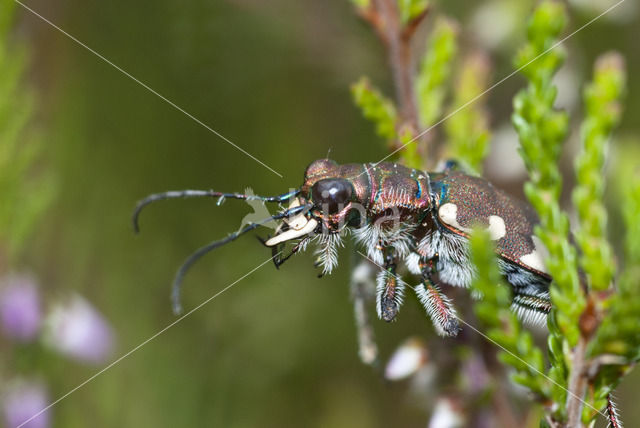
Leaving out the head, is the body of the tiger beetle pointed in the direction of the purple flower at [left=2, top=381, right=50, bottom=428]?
yes

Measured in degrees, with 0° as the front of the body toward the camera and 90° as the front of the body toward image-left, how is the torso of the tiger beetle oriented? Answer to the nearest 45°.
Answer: approximately 90°

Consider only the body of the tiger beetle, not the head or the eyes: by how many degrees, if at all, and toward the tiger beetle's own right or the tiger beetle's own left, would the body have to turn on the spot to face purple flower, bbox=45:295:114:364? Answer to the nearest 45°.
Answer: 0° — it already faces it
